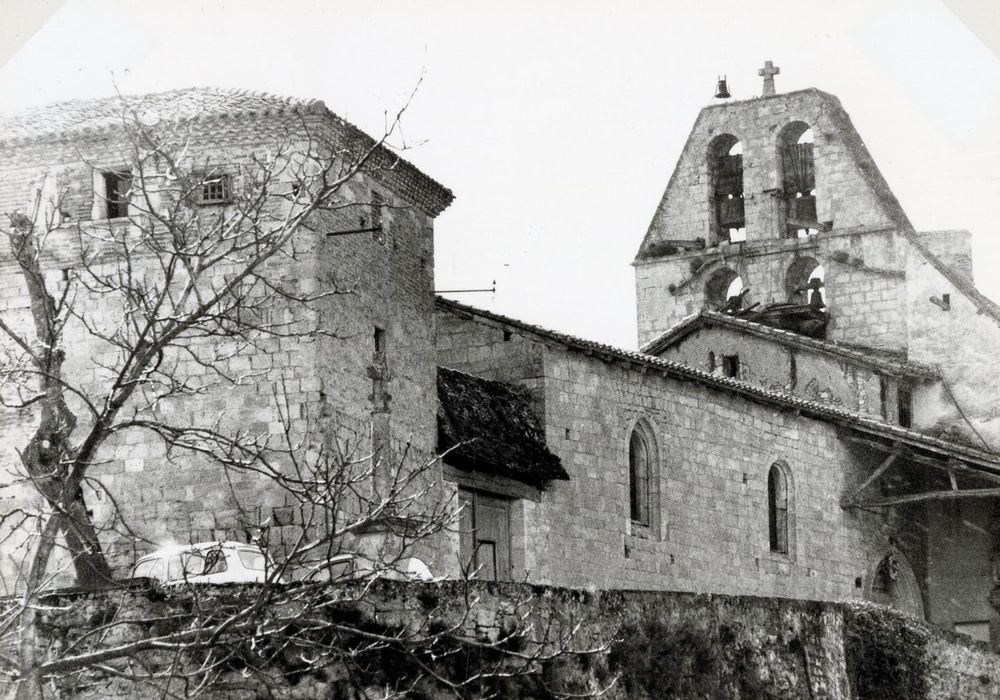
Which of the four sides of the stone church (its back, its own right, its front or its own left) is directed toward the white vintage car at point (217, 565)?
right
